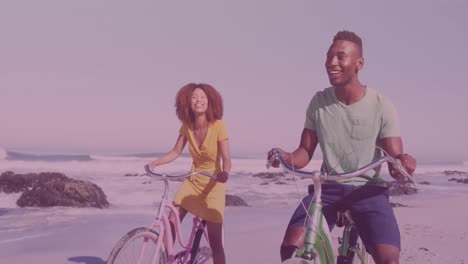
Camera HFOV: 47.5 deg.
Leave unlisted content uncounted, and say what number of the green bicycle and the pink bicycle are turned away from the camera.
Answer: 0

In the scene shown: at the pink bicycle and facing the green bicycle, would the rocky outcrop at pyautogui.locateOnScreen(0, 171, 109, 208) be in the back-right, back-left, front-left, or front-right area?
back-left

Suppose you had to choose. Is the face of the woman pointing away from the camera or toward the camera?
toward the camera

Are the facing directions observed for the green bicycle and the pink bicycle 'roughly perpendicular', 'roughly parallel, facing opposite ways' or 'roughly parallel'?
roughly parallel

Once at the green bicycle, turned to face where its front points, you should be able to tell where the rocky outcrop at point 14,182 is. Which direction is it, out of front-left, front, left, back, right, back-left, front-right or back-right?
right

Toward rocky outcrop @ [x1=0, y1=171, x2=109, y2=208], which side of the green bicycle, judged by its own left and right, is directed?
right

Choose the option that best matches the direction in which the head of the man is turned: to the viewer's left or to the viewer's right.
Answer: to the viewer's left

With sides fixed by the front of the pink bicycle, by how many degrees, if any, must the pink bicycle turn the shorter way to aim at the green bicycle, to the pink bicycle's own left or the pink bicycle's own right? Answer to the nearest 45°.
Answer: approximately 90° to the pink bicycle's own left

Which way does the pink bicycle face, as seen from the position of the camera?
facing the viewer and to the left of the viewer

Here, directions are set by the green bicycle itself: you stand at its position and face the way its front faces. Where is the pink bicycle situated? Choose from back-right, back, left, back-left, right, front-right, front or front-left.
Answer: right

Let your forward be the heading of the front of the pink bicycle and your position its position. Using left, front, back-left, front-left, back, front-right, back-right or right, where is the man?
left
